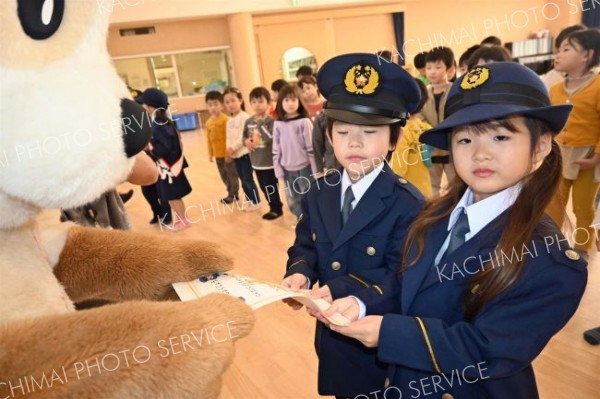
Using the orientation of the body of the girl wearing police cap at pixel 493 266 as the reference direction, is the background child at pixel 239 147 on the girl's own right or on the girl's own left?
on the girl's own right

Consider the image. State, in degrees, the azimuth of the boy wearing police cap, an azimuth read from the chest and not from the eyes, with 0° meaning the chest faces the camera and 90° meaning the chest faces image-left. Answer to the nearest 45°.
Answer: approximately 45°

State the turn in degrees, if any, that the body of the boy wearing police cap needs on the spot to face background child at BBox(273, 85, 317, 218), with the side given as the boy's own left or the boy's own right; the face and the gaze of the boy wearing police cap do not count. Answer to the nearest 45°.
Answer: approximately 135° to the boy's own right

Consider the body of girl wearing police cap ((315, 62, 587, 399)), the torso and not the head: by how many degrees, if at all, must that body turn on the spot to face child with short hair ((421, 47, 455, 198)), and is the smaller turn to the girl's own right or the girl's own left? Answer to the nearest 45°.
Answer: approximately 135° to the girl's own right

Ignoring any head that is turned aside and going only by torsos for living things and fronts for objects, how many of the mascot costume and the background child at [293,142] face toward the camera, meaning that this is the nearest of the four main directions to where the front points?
1

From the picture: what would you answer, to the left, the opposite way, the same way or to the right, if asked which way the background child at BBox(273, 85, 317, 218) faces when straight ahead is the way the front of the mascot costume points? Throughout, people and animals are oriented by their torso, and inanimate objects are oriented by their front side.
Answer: to the right

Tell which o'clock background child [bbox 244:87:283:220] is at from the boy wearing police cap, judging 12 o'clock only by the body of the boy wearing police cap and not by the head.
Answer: The background child is roughly at 4 o'clock from the boy wearing police cap.

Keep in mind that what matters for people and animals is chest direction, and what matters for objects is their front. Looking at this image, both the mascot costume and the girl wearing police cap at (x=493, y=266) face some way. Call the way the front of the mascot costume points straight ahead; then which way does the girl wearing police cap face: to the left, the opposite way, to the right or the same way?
the opposite way

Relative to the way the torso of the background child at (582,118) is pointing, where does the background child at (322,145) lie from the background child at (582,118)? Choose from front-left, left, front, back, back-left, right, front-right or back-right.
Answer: front-right

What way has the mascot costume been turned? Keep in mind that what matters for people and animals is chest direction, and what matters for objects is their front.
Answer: to the viewer's right
